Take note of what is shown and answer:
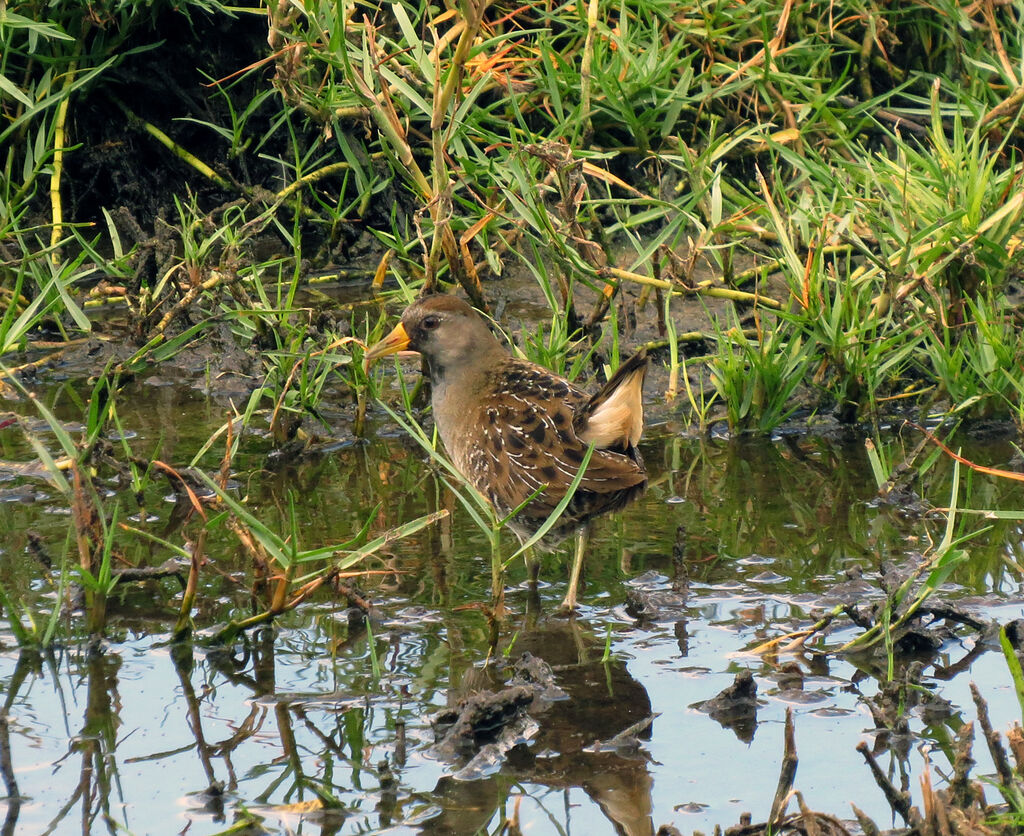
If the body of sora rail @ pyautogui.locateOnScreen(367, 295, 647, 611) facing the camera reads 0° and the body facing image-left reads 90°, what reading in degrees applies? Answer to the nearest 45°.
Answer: approximately 90°
